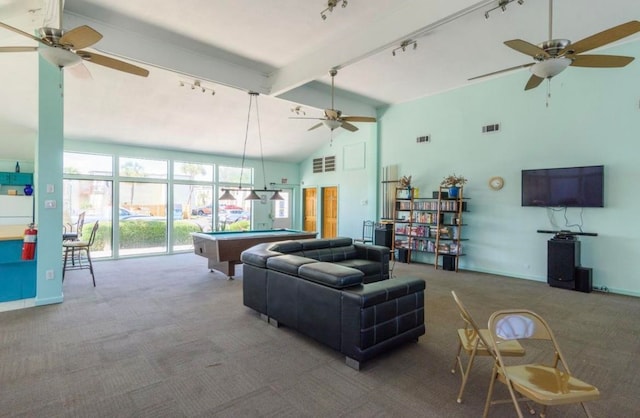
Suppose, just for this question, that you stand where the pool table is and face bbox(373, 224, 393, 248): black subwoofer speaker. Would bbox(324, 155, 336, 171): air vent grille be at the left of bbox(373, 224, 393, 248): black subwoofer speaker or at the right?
left

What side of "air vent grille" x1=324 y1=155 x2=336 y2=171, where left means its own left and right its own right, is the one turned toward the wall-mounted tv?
left

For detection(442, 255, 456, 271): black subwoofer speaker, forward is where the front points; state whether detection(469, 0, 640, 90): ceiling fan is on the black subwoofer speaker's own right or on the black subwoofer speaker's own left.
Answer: on the black subwoofer speaker's own left

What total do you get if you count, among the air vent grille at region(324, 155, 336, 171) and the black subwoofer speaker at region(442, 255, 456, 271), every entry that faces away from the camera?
0

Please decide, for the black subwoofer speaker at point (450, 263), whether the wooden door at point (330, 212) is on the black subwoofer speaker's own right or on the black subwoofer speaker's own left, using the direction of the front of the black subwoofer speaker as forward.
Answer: on the black subwoofer speaker's own right

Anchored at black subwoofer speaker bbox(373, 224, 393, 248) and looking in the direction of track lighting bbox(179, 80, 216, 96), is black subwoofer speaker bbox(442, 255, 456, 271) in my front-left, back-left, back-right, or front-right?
back-left

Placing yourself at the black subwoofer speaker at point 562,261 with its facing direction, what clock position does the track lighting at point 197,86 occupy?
The track lighting is roughly at 2 o'clock from the black subwoofer speaker.

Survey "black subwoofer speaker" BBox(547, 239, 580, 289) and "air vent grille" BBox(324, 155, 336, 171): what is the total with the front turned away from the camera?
0

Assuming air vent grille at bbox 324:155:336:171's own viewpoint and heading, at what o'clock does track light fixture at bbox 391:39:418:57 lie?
The track light fixture is roughly at 10 o'clock from the air vent grille.

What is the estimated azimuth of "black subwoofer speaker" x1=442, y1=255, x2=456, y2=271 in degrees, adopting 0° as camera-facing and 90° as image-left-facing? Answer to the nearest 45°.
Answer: approximately 45°

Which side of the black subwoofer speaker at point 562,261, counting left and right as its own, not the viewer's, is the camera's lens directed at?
front

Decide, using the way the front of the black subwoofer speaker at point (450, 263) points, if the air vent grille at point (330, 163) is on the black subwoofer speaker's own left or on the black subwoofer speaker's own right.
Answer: on the black subwoofer speaker's own right
